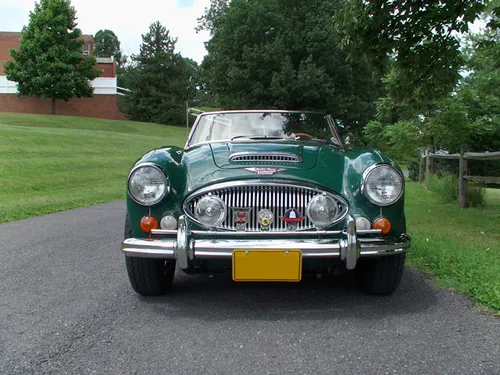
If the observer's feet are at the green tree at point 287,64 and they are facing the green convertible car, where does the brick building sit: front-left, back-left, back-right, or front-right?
back-right

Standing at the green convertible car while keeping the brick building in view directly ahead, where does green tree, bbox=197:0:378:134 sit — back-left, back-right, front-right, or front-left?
front-right

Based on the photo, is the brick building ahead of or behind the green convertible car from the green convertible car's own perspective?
behind

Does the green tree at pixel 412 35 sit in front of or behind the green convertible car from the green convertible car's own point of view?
behind

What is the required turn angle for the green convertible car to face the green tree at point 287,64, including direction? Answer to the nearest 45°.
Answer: approximately 180°

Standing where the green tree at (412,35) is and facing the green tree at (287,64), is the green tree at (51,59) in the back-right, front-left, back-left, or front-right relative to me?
front-left

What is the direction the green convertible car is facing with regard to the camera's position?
facing the viewer

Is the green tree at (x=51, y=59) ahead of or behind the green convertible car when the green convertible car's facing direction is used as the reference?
behind

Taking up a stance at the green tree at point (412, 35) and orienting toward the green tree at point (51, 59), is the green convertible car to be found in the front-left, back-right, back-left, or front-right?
back-left
